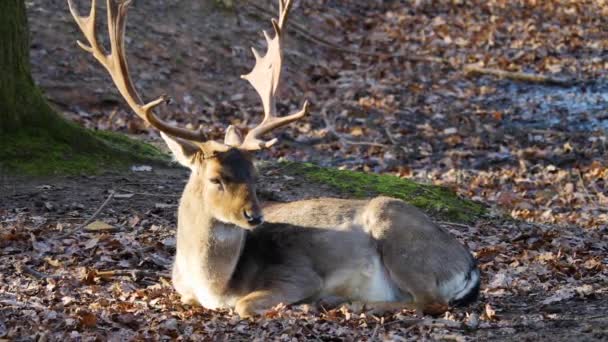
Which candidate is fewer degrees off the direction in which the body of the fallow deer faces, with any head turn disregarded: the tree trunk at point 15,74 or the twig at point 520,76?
the tree trunk

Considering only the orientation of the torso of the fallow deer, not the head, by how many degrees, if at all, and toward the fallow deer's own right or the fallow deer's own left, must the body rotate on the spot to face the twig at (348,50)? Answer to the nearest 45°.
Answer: approximately 90° to the fallow deer's own right

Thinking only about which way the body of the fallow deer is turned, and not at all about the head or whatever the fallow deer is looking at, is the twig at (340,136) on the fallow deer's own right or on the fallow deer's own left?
on the fallow deer's own right

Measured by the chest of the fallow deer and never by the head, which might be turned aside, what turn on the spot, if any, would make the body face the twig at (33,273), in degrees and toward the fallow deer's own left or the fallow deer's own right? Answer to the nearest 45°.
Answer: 0° — it already faces it

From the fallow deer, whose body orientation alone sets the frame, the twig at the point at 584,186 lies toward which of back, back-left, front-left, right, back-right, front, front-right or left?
back-right

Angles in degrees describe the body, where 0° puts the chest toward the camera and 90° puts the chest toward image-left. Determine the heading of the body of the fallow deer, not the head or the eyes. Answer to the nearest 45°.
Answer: approximately 90°

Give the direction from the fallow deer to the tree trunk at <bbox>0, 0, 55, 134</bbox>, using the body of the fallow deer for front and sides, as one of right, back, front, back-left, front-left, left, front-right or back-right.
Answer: front-right

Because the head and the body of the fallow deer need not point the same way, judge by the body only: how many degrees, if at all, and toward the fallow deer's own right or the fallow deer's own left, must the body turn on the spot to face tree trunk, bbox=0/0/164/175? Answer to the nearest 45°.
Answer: approximately 45° to the fallow deer's own right
